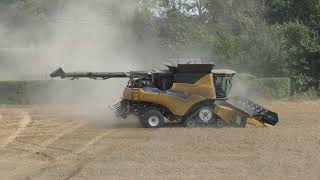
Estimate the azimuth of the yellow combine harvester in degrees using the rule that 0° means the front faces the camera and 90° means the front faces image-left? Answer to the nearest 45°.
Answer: approximately 270°
